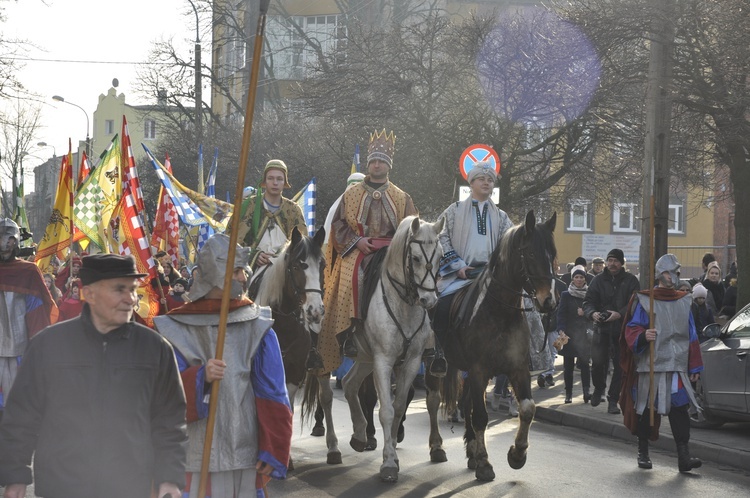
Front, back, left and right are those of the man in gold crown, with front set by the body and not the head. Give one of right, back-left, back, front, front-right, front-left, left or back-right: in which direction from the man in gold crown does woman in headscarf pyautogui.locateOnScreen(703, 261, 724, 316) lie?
back-left

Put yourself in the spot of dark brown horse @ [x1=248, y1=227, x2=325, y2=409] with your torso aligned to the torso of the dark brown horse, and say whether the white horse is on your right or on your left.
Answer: on your left

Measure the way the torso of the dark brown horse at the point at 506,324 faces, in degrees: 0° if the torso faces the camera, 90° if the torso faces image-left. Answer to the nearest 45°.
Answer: approximately 315°

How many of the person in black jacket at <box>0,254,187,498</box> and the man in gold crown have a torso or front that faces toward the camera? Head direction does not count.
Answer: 2

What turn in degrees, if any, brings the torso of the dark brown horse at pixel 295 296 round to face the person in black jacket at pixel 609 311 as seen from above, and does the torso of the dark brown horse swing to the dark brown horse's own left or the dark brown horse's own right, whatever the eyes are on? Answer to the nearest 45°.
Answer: approximately 90° to the dark brown horse's own left

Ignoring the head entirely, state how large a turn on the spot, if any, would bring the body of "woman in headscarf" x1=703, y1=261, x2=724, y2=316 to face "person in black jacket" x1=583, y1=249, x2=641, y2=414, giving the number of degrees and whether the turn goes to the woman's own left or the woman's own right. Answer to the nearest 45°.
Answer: approximately 45° to the woman's own right

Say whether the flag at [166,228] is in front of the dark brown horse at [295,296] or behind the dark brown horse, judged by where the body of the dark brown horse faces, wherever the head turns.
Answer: behind
